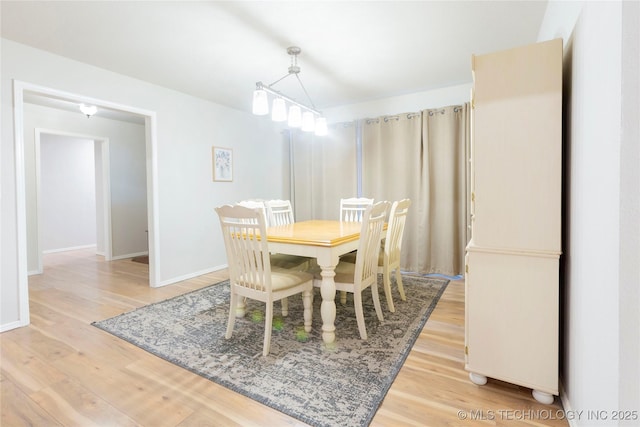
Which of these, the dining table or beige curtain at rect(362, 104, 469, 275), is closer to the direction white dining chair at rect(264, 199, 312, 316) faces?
the dining table

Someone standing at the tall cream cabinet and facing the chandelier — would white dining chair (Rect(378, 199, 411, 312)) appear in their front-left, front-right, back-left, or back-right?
front-right

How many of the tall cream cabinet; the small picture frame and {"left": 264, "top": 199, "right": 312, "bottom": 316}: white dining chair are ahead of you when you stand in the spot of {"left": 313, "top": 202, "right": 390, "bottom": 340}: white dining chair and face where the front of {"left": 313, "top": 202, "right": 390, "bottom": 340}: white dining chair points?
2

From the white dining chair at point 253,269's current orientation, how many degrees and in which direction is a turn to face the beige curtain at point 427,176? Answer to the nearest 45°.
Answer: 0° — it already faces it

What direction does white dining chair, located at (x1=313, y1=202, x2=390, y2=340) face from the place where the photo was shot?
facing away from the viewer and to the left of the viewer

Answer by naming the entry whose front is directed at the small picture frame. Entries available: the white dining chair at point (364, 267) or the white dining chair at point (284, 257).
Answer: the white dining chair at point (364, 267)

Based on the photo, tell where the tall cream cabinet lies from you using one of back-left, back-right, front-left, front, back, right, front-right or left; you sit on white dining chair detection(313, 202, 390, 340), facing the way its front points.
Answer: back

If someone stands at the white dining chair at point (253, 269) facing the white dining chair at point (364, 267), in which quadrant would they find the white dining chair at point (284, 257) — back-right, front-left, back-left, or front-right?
front-left

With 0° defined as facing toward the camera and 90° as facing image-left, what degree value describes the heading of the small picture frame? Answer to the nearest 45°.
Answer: approximately 315°

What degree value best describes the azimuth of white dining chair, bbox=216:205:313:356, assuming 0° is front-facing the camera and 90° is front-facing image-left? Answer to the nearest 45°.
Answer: approximately 225°

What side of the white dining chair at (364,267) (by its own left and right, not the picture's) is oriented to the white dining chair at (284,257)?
front

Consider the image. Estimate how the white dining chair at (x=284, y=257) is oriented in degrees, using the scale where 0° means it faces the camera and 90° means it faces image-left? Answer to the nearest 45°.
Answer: approximately 315°

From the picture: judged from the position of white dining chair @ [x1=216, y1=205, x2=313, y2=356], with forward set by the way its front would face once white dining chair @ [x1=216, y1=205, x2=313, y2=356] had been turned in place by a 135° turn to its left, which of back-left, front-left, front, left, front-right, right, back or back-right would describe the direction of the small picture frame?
right

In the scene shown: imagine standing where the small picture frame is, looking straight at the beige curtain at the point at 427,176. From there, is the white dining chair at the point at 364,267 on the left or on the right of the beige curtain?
right

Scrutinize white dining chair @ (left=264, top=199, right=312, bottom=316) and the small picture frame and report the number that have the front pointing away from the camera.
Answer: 0

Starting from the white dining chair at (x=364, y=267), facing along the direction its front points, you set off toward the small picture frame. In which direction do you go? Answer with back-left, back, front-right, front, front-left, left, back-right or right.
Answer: front

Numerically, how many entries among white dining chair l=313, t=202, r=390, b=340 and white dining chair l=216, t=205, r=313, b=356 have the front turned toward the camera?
0
